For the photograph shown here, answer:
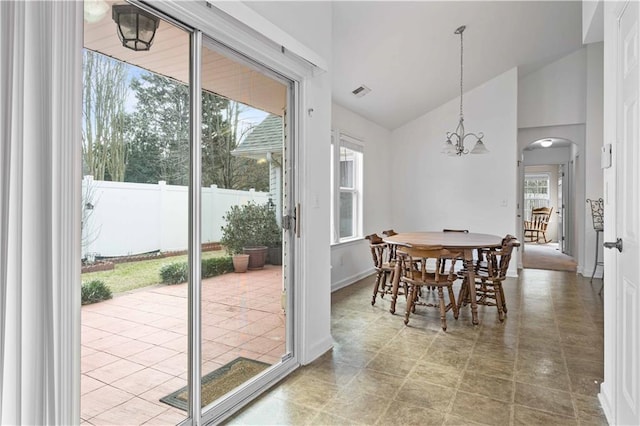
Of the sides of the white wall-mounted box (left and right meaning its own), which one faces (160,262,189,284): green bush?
front

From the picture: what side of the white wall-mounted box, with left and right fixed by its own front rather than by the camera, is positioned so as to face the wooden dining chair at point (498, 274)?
right

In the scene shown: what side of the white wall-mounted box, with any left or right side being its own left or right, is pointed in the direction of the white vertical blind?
front

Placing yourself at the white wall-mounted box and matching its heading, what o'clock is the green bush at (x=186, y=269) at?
The green bush is roughly at 12 o'clock from the white wall-mounted box.

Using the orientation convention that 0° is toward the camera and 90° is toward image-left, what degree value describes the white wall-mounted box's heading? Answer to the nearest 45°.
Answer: approximately 45°

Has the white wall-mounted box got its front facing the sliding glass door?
yes

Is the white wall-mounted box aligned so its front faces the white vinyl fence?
yes

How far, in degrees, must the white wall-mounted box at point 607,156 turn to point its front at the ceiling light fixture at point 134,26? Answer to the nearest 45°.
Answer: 0° — it already faces it

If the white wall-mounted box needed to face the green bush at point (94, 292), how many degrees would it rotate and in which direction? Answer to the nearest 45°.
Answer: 0° — it already faces it

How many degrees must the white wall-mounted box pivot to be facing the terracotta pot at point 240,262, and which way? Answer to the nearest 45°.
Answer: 0° — it already faces it

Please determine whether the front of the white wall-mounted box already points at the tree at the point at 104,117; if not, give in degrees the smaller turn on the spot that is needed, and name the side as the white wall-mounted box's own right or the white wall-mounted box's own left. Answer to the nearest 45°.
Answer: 0° — it already faces it

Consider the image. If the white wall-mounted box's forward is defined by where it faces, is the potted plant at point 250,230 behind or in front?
in front

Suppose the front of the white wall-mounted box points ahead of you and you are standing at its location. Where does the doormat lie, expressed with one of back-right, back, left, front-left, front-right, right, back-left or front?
front

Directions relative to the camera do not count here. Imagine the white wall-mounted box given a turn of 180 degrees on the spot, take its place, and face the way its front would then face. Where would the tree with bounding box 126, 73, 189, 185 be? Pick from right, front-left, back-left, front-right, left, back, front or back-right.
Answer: back

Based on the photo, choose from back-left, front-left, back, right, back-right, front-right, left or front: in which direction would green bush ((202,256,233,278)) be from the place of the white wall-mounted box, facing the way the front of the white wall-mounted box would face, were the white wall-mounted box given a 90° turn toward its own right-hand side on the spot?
left
